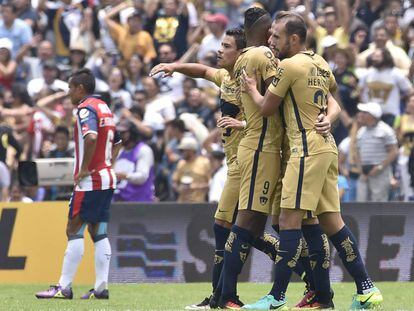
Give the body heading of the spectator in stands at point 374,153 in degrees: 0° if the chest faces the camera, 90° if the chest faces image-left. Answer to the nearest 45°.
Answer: approximately 45°

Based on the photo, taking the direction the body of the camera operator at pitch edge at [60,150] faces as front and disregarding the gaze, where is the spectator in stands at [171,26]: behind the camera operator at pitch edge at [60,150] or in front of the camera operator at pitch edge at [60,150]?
behind

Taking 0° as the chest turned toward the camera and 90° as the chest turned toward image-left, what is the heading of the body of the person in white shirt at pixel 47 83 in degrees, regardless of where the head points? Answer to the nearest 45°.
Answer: approximately 0°

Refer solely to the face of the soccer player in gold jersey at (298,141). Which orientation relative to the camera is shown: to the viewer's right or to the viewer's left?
to the viewer's left

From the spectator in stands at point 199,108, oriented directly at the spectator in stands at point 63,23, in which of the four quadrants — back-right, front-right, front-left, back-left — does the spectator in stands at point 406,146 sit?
back-right

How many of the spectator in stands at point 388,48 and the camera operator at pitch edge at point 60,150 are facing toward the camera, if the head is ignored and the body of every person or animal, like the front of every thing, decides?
2

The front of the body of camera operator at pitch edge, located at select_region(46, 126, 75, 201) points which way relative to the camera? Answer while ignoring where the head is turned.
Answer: toward the camera

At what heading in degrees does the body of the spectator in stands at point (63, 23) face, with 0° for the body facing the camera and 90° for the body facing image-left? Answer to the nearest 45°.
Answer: approximately 0°

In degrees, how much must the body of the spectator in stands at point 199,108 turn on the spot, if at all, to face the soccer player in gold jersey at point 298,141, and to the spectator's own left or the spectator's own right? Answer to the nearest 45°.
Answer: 0° — they already face them
